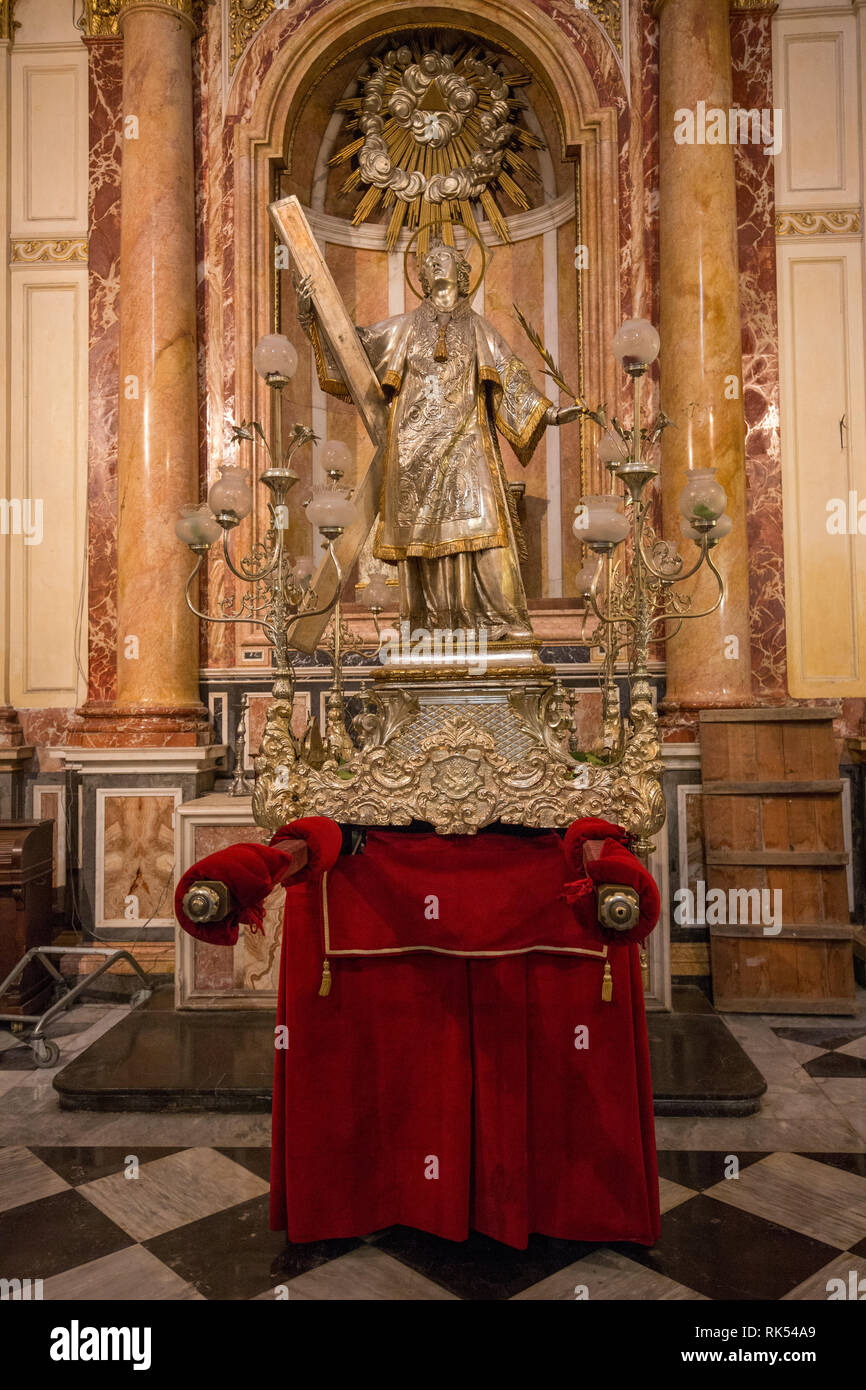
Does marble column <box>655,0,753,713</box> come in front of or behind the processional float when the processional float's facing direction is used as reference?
behind

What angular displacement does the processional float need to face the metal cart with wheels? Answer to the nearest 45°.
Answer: approximately 135° to its right

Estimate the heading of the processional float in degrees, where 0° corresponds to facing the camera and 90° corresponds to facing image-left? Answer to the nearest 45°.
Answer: approximately 0°

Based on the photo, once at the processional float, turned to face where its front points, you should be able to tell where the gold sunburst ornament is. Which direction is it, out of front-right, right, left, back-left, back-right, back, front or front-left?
back
